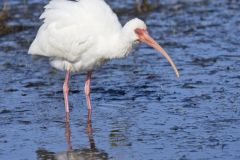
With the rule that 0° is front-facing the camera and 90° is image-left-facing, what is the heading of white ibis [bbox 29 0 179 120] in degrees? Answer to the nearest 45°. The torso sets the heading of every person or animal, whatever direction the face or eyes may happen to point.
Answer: approximately 270°
